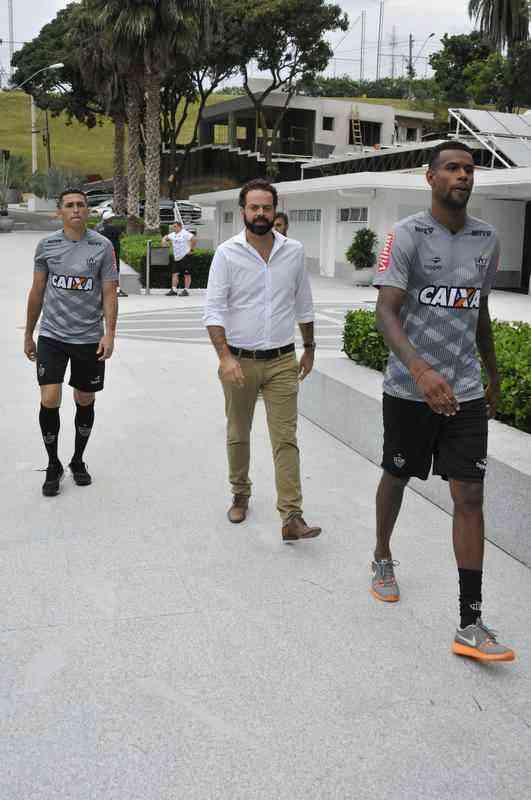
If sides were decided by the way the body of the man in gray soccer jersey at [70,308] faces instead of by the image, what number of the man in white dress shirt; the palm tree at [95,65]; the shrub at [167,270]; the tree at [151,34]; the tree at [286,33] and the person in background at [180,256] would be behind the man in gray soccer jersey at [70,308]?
5

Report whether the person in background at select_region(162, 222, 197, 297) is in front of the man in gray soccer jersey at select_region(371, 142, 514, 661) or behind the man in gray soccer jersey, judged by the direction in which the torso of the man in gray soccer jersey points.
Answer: behind

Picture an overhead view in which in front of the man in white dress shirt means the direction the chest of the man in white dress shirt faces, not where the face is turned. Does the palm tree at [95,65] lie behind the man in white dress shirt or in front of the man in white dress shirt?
behind

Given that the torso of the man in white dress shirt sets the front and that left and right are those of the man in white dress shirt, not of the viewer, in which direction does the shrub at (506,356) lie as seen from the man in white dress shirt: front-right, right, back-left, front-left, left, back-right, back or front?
back-left

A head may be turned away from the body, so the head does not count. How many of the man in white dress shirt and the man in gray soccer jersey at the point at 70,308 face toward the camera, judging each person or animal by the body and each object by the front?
2

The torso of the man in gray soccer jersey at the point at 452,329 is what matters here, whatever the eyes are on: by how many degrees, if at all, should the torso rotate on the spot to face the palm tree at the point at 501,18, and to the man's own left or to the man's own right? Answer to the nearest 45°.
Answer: approximately 135° to the man's own left

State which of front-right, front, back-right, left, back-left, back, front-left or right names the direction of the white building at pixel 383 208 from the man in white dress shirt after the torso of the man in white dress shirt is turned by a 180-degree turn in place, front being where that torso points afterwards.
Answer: front

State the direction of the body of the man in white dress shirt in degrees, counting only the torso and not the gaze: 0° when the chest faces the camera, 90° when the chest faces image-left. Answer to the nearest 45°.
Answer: approximately 0°

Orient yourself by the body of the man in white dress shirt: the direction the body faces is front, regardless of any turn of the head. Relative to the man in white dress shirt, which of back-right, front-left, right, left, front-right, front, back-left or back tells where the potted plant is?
back

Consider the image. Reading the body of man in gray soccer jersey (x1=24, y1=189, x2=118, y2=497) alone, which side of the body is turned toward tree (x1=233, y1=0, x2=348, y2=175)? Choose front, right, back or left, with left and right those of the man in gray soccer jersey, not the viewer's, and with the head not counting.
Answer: back
